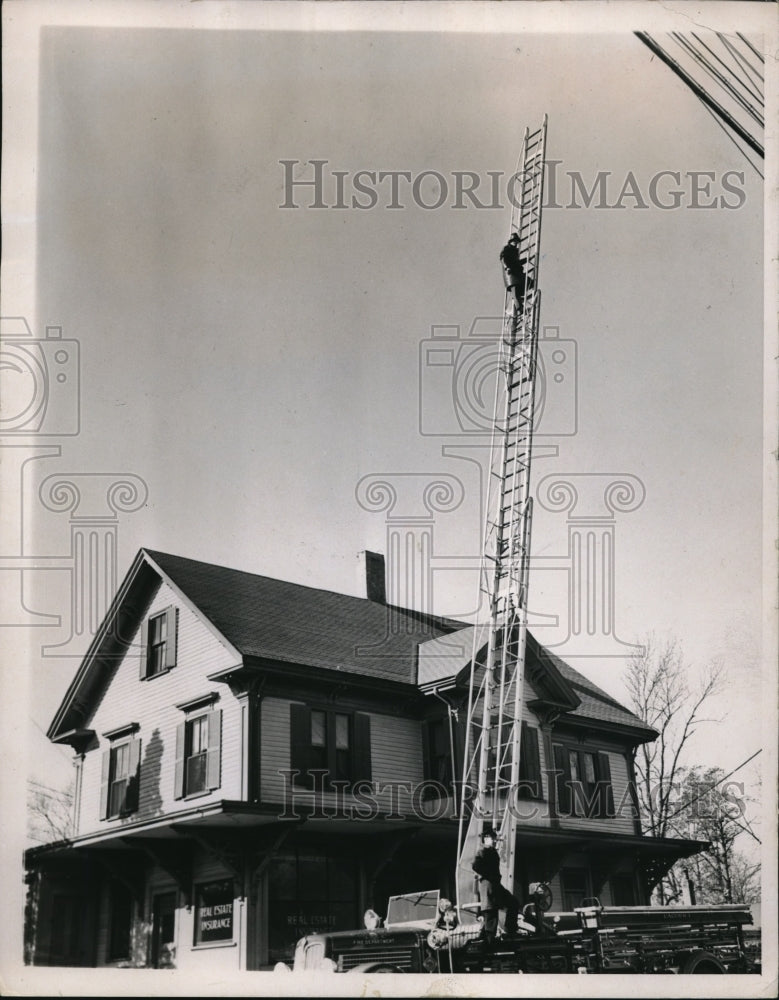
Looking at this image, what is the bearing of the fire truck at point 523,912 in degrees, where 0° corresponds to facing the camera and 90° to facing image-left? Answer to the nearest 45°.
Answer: approximately 90°

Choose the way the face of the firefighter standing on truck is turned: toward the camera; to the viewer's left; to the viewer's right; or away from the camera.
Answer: toward the camera

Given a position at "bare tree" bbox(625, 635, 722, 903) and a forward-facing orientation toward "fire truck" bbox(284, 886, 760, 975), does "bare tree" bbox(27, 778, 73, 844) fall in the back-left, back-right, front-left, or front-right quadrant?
front-right

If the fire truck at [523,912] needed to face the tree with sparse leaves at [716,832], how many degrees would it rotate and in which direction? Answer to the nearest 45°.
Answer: approximately 135° to its right
